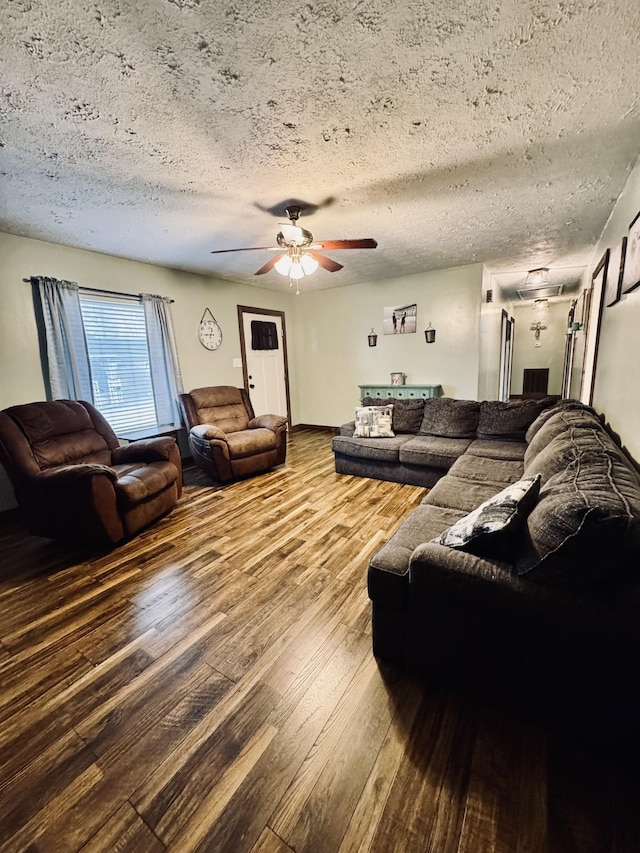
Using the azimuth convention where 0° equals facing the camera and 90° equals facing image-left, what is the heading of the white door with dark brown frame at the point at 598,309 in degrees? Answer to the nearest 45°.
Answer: approximately 90°

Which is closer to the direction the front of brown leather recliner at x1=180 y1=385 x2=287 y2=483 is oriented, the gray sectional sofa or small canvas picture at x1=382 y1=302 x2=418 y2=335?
the gray sectional sofa

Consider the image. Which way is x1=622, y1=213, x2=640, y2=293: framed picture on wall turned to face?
to the viewer's left

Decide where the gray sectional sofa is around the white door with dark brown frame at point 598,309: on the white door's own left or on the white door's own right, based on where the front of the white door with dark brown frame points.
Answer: on the white door's own left

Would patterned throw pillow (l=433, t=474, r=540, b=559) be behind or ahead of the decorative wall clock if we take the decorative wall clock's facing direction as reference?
ahead

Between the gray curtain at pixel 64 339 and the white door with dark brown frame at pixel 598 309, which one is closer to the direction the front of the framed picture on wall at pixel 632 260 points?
the gray curtain

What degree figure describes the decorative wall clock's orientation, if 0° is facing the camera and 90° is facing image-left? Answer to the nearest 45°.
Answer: approximately 315°

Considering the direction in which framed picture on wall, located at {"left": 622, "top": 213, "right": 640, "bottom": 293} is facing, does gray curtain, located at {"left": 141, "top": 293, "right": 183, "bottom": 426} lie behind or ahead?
ahead

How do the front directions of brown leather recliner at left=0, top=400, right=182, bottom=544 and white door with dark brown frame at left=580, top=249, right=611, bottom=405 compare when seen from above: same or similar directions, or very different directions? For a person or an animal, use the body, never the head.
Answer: very different directions
